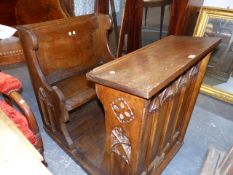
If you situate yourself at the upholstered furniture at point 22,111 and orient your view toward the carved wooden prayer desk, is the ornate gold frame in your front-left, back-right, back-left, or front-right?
front-left

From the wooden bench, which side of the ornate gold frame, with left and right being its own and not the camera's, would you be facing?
front

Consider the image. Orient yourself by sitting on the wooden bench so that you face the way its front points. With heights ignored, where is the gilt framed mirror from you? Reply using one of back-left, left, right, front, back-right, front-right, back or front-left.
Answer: front-left

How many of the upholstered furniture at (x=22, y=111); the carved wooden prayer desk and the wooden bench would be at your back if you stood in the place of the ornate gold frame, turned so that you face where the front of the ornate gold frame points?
0

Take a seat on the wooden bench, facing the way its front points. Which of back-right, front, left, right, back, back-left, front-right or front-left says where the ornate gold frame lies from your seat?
front-left

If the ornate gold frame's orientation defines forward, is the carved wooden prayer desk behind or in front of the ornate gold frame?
in front

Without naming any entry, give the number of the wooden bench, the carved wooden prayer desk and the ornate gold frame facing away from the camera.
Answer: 0

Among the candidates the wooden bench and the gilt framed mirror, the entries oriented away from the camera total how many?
0

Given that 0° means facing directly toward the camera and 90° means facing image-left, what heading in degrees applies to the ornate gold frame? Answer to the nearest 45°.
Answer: approximately 45°

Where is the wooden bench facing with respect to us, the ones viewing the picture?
facing the viewer and to the right of the viewer

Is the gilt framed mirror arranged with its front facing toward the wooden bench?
yes

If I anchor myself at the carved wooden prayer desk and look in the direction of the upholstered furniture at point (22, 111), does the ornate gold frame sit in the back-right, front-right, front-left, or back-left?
back-right

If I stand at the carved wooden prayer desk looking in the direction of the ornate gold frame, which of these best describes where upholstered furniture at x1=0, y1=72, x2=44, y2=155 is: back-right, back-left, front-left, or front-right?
back-left

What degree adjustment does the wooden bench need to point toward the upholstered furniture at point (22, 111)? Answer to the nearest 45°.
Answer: approximately 90° to its right
